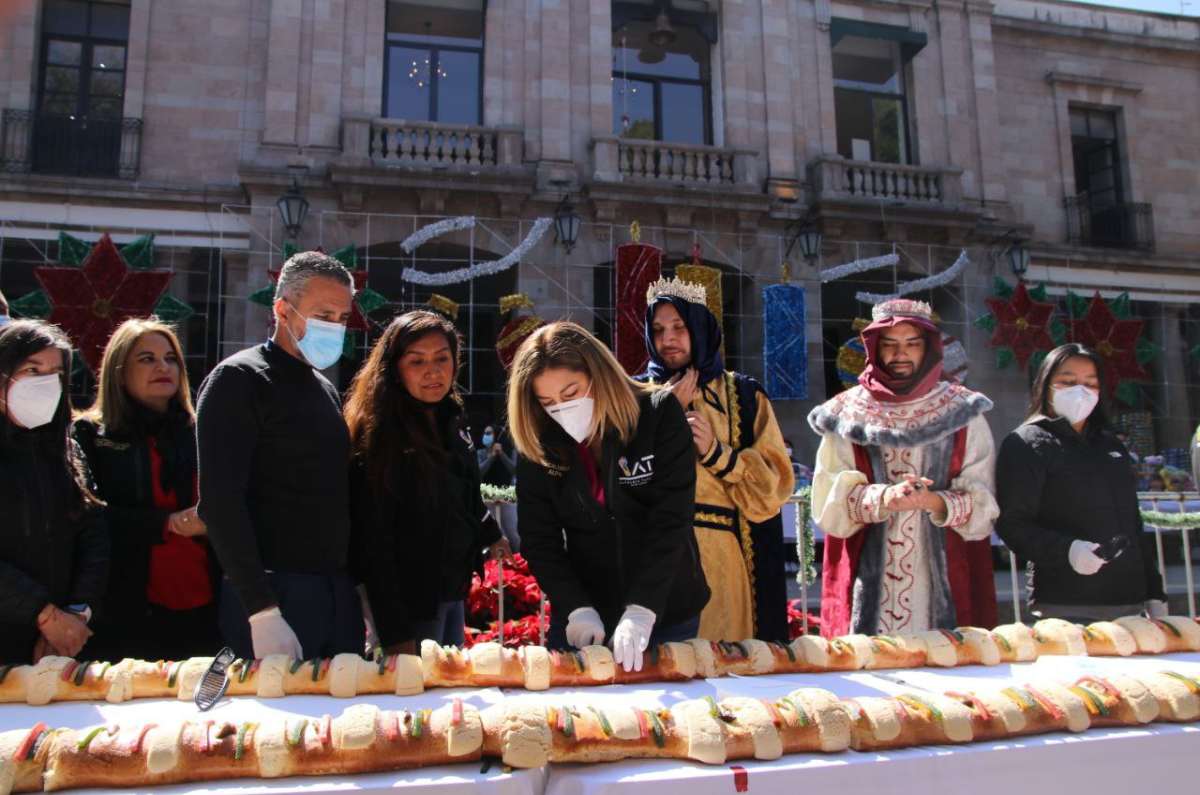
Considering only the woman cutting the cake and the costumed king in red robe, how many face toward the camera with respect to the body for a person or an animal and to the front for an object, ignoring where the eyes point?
2

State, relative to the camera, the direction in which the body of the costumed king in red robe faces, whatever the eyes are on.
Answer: toward the camera

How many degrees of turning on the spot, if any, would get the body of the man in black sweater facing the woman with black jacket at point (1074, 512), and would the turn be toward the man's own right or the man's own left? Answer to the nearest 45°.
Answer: approximately 45° to the man's own left

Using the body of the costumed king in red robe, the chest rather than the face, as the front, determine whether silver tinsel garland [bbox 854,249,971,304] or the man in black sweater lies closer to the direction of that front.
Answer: the man in black sweater

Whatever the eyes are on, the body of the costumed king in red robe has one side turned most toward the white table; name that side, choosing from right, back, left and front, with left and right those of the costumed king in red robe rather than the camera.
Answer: front

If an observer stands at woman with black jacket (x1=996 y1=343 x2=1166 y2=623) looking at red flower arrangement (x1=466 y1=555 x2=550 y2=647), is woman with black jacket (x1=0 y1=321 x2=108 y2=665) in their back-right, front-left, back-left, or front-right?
front-left

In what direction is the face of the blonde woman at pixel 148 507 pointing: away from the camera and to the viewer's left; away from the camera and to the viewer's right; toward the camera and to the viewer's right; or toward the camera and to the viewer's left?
toward the camera and to the viewer's right

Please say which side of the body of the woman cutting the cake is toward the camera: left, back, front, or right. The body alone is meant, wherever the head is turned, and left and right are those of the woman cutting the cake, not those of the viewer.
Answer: front

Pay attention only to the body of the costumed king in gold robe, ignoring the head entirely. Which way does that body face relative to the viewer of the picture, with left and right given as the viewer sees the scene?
facing the viewer and to the left of the viewer

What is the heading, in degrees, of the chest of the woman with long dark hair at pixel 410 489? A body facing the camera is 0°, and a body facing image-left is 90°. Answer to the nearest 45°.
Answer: approximately 315°

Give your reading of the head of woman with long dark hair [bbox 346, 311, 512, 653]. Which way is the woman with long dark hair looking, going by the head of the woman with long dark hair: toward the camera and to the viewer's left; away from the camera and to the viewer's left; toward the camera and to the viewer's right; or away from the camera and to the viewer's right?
toward the camera and to the viewer's right

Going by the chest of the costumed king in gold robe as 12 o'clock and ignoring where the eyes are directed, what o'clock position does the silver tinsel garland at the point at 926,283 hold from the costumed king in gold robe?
The silver tinsel garland is roughly at 5 o'clock from the costumed king in gold robe.

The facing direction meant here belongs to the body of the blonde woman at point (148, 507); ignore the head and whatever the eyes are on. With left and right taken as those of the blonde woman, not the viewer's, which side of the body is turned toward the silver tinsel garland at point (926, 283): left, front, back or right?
left

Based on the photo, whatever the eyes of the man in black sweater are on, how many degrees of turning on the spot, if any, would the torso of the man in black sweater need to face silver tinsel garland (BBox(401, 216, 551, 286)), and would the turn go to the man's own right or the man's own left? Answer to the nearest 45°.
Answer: approximately 135° to the man's own left

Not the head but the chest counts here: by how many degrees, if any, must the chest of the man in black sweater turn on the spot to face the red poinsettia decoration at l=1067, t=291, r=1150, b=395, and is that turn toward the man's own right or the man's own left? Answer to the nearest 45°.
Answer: approximately 90° to the man's own left
